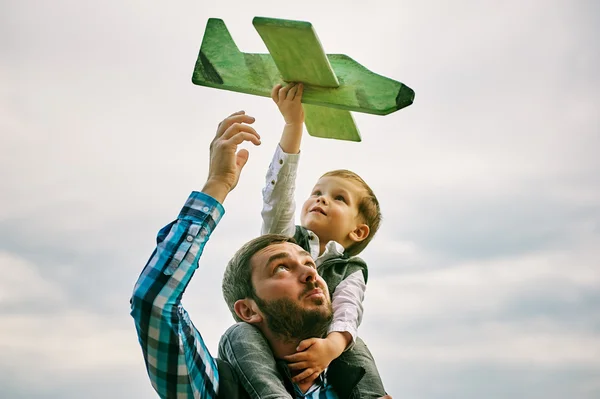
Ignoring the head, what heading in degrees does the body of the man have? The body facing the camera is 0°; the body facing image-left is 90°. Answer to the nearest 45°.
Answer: approximately 315°

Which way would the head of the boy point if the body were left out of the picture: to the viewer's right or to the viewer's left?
to the viewer's left
